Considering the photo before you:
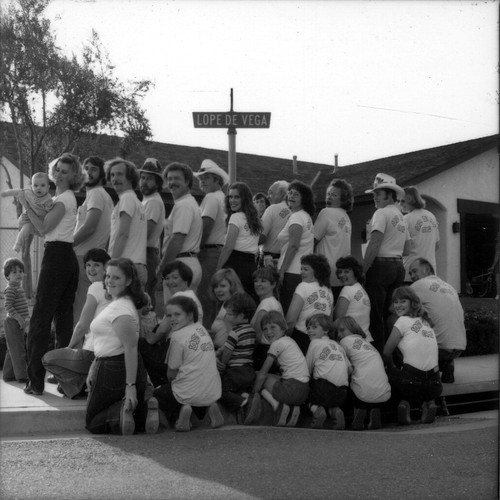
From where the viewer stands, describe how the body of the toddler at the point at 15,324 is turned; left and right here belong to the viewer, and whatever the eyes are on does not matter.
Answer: facing the viewer and to the right of the viewer

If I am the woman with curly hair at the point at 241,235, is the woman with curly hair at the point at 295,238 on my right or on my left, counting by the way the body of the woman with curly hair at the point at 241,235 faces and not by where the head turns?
on my right

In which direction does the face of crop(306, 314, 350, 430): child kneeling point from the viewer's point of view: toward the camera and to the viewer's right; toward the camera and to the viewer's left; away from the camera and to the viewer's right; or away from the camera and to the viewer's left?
toward the camera and to the viewer's left

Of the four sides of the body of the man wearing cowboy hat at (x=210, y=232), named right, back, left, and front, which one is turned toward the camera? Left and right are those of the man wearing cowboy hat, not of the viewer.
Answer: left

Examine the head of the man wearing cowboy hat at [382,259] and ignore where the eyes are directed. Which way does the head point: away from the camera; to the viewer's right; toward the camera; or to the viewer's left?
to the viewer's left

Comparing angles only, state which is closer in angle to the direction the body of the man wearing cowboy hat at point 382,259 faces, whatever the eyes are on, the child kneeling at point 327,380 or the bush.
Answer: the bush

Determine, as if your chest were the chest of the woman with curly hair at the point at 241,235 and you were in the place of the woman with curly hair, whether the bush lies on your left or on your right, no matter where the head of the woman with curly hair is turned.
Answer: on your right
